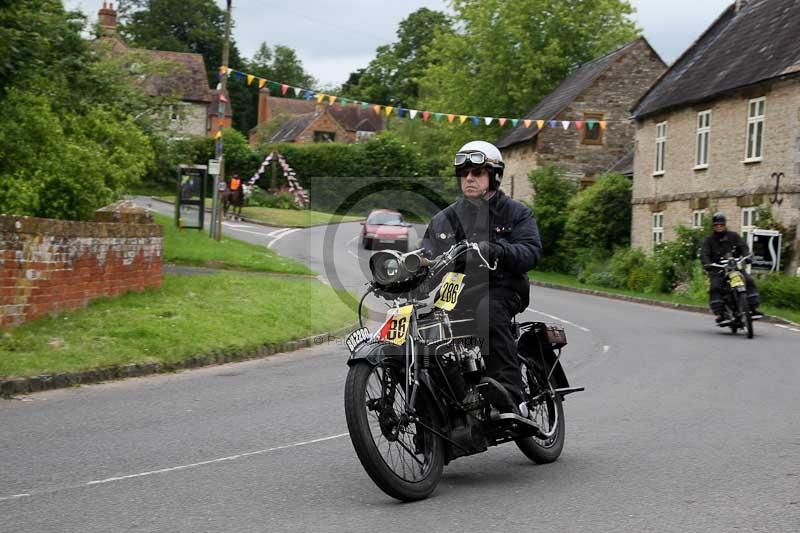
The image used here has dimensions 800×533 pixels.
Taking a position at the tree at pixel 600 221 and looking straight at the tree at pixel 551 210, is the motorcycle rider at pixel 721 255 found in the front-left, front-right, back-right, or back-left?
back-left

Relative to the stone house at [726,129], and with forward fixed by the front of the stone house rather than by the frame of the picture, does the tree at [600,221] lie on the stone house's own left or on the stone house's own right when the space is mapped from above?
on the stone house's own right

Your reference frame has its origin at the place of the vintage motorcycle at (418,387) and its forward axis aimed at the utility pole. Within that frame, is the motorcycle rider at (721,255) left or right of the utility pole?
right

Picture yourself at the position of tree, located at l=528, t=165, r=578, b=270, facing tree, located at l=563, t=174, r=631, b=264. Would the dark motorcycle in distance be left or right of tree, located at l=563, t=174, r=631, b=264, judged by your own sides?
right

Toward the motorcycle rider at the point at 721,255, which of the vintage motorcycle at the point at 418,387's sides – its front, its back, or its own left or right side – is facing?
back

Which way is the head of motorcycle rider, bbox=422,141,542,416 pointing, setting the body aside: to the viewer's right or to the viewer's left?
to the viewer's left

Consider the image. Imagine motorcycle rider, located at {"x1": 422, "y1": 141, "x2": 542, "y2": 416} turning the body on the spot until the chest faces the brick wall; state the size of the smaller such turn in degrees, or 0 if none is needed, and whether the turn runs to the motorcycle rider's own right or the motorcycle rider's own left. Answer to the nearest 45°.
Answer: approximately 90° to the motorcycle rider's own right

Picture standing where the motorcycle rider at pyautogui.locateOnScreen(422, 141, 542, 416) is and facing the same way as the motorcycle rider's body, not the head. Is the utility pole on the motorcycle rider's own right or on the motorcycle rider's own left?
on the motorcycle rider's own right

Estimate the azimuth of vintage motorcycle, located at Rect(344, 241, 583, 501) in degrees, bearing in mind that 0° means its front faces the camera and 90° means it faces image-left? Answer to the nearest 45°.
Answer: approximately 45°

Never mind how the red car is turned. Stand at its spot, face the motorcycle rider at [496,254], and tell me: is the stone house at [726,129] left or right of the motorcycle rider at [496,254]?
left
